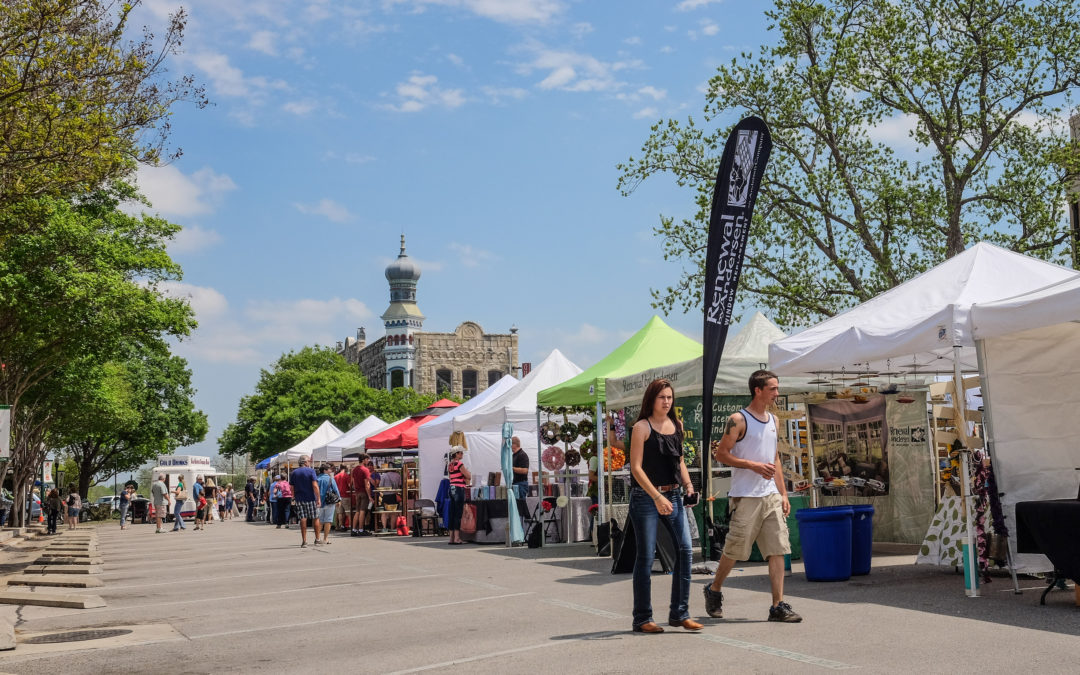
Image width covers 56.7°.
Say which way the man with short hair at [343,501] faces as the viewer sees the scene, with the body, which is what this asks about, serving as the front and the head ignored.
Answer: away from the camera

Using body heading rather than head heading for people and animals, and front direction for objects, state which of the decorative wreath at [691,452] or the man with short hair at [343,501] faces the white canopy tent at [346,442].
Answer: the man with short hair

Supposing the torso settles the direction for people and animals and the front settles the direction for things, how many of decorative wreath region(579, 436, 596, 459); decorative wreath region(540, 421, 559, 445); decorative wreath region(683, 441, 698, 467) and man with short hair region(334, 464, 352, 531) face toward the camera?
3

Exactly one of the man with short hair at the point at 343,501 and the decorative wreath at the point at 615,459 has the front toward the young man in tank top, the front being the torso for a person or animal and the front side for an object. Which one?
the decorative wreath

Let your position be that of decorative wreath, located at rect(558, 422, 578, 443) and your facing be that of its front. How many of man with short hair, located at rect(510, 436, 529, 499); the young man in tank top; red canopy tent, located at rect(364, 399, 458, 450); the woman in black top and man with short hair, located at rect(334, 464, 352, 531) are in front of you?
2

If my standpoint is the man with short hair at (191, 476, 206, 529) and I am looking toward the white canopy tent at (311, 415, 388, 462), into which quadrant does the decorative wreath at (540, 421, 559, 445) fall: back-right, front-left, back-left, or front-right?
front-right

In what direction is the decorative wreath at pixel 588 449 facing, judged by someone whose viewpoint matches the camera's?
facing the viewer

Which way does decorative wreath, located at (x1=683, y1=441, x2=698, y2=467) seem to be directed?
toward the camera

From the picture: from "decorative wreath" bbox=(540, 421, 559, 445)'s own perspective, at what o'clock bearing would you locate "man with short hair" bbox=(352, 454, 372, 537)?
The man with short hair is roughly at 5 o'clock from the decorative wreath.

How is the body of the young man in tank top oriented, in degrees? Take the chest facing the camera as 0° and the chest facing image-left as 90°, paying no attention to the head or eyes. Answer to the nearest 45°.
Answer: approximately 315°

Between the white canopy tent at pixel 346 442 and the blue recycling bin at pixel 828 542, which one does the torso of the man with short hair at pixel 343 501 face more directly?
the white canopy tent

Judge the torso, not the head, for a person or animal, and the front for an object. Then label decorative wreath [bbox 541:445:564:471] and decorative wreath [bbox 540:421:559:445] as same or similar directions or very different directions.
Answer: same or similar directions

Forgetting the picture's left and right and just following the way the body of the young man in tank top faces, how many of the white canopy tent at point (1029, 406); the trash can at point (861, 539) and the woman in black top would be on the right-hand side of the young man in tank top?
1

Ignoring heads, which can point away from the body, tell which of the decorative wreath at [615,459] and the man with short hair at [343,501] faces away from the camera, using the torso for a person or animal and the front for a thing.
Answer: the man with short hair

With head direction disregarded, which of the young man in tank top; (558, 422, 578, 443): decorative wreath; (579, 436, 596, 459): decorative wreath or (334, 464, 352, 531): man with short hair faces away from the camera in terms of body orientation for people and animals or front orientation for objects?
the man with short hair

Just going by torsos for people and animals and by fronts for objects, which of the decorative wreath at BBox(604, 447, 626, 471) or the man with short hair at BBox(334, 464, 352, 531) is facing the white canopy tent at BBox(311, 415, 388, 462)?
the man with short hair

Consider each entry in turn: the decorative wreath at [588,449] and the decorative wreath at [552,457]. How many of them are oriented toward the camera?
2
